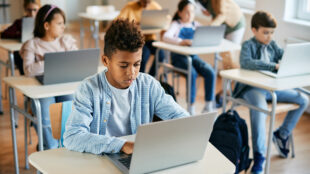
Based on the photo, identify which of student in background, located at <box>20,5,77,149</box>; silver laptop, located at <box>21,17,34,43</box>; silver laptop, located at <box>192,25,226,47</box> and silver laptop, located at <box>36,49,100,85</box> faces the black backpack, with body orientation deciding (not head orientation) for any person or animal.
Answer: the student in background

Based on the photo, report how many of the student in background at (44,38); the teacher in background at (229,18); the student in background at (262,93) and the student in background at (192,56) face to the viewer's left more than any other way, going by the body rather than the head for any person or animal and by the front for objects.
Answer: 1

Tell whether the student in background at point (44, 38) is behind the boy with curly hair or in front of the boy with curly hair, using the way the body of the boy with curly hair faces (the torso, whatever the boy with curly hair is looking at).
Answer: behind

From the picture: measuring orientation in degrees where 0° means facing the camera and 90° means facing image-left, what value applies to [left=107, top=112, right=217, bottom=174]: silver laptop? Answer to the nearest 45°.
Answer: approximately 135°

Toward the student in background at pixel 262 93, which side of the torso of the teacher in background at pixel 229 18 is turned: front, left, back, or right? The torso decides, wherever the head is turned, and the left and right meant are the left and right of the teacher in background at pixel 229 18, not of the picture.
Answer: left

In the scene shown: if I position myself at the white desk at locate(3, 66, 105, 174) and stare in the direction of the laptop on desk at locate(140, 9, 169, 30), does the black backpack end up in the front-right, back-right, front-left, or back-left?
front-right

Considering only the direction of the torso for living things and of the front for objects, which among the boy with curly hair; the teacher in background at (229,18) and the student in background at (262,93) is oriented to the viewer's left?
the teacher in background at (229,18)

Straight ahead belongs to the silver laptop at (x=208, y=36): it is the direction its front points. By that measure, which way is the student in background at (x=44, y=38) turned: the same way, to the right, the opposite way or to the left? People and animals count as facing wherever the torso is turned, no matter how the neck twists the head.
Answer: the opposite way

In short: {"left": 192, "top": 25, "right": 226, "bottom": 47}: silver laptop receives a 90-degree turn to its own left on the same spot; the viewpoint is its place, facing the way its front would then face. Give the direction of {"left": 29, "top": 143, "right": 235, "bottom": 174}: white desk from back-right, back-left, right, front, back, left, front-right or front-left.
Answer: front-left

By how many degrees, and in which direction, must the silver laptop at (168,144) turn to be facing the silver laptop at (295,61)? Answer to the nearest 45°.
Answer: approximately 90° to its right

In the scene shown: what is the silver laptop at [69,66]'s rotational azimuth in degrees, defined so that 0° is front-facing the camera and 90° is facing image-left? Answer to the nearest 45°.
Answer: approximately 135°

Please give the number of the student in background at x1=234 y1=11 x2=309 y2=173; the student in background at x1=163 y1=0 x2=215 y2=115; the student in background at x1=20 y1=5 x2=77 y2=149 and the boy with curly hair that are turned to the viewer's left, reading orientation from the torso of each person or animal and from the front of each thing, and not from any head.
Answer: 0

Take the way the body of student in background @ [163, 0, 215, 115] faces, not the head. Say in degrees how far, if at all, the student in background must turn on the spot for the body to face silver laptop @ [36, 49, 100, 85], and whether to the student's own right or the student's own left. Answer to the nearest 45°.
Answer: approximately 90° to the student's own right

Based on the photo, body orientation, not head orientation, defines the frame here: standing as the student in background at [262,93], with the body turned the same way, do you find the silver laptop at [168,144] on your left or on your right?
on your right

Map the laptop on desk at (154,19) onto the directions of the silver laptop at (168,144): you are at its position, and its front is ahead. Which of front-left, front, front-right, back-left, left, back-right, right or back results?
front-right

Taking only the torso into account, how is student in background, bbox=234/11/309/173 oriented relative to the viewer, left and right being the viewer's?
facing the viewer and to the right of the viewer

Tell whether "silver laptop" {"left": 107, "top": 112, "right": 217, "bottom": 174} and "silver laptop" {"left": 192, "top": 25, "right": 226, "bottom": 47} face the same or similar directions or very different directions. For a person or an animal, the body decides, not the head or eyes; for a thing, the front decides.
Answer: same or similar directions
